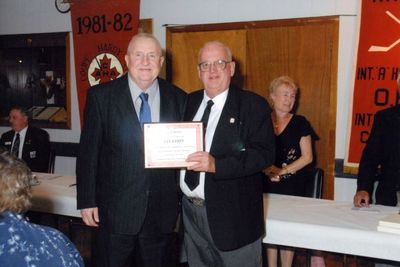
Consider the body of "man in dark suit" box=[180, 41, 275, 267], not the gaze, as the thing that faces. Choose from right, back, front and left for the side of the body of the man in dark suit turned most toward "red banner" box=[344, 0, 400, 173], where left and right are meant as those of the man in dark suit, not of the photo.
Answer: back

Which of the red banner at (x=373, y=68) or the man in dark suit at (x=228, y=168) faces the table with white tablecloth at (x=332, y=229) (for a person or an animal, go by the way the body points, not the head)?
the red banner

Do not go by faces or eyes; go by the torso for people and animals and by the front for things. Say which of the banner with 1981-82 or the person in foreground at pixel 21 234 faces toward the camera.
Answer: the banner with 1981-82

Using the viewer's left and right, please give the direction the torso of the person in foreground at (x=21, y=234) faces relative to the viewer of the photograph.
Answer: facing away from the viewer

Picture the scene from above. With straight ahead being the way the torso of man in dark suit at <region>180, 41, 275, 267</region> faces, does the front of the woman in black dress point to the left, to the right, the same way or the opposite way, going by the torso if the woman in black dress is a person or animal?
the same way

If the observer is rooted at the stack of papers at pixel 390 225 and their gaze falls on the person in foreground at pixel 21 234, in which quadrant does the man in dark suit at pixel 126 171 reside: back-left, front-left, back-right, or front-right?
front-right

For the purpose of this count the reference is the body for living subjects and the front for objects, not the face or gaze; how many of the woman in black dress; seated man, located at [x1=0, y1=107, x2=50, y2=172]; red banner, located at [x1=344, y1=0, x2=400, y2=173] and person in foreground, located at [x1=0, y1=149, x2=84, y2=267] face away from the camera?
1

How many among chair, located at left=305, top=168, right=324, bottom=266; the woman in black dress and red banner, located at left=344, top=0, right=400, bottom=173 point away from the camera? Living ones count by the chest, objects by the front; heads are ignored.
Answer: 0

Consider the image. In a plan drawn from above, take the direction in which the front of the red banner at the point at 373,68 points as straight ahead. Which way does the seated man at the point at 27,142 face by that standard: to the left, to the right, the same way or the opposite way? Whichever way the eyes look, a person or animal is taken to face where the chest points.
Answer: the same way

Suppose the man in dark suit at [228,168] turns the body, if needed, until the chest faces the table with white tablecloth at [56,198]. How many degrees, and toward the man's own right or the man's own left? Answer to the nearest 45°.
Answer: approximately 90° to the man's own right

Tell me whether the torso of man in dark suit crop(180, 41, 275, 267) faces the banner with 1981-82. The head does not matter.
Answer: no

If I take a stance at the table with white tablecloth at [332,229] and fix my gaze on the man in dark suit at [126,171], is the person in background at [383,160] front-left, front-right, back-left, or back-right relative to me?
back-right

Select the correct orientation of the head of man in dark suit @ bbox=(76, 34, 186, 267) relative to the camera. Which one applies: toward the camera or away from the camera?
toward the camera

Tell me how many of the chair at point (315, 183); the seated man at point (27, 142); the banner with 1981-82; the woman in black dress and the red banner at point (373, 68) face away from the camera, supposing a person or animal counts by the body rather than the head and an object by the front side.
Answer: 0

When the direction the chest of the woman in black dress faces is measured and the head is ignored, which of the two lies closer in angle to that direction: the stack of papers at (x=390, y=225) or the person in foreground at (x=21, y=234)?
the person in foreground

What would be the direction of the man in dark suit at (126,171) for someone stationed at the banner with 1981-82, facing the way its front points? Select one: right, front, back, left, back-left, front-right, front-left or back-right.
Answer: front

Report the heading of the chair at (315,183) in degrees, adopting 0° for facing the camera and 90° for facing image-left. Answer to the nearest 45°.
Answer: approximately 45°

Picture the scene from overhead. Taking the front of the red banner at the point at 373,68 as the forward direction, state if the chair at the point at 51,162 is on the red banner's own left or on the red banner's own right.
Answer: on the red banner's own right

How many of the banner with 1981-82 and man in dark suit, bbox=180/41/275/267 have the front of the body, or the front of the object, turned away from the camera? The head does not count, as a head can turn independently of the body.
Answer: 0
